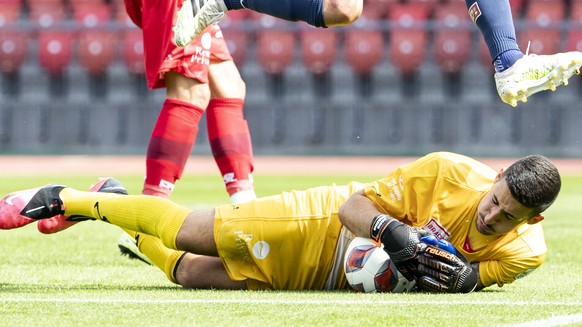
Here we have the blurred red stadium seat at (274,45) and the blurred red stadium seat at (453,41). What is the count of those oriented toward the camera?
2

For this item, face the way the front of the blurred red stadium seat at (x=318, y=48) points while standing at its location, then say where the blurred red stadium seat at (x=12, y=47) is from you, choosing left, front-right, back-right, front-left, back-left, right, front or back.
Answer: right

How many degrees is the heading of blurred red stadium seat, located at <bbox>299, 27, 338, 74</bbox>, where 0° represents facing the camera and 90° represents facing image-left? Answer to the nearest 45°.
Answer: approximately 0°

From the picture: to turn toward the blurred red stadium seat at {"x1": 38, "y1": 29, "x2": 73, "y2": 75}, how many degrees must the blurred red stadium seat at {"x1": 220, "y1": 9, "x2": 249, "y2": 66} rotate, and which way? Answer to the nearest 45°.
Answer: approximately 90° to its right

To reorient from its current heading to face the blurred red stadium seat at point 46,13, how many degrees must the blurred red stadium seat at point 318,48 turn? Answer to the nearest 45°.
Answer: approximately 90° to its right

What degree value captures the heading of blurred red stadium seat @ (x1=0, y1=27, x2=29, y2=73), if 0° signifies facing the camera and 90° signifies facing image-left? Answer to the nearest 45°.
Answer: approximately 0°

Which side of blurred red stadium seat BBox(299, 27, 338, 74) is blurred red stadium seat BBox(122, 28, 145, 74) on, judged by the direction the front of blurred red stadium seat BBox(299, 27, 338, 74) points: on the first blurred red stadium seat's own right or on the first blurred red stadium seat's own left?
on the first blurred red stadium seat's own right

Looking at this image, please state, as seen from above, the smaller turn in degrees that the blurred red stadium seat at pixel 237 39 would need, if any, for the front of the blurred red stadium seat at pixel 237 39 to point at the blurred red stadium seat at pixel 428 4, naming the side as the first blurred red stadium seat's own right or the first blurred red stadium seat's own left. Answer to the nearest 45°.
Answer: approximately 90° to the first blurred red stadium seat's own left
